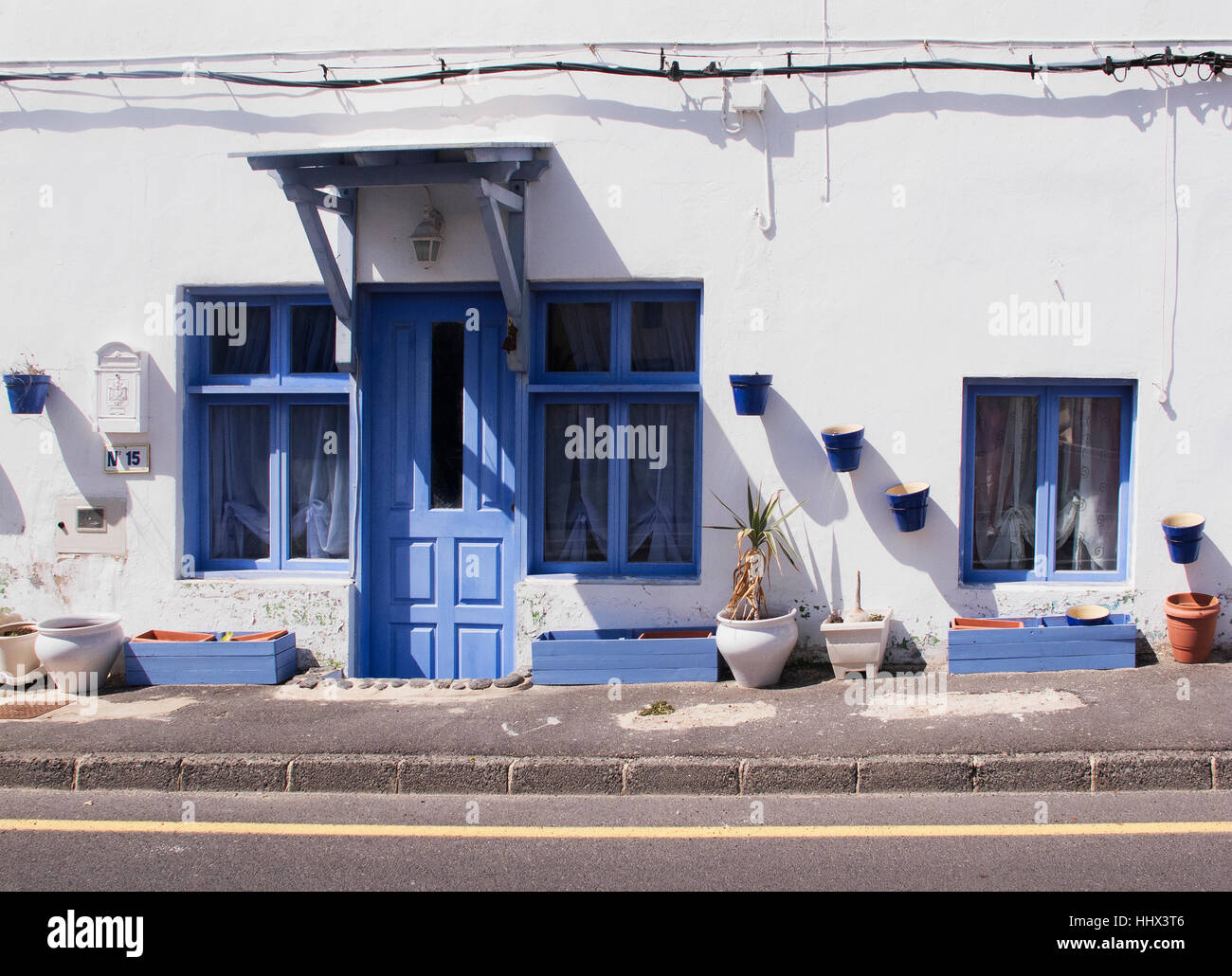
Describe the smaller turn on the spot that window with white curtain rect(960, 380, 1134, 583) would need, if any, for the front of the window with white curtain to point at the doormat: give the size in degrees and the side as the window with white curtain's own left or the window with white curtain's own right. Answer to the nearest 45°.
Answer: approximately 45° to the window with white curtain's own right

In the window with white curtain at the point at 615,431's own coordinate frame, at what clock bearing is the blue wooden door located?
The blue wooden door is roughly at 3 o'clock from the window with white curtain.

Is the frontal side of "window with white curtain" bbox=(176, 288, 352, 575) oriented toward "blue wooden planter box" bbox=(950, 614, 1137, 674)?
no

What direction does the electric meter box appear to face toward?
toward the camera

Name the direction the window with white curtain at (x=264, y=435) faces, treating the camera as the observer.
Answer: facing the viewer

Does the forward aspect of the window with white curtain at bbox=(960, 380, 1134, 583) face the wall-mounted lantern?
no

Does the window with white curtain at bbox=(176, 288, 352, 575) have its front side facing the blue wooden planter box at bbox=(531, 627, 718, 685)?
no

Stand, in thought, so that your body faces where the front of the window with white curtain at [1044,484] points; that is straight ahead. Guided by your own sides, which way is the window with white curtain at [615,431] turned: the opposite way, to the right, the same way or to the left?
the same way

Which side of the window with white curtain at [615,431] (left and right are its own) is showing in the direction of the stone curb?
front

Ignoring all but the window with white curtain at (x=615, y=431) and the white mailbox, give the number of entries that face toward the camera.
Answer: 2

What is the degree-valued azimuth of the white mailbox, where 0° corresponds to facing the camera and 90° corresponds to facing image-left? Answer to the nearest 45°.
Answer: approximately 0°

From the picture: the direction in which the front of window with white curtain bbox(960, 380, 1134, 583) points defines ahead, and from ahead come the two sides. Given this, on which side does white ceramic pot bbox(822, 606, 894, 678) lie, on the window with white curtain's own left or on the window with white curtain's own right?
on the window with white curtain's own right

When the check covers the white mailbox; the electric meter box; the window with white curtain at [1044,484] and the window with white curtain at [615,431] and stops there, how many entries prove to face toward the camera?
4

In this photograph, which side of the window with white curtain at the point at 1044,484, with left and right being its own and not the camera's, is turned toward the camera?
front

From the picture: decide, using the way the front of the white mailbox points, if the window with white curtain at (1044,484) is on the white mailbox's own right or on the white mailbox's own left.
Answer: on the white mailbox's own left

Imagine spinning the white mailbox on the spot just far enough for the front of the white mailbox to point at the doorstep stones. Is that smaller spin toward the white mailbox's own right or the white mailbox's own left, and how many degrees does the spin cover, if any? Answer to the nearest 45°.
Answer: approximately 45° to the white mailbox's own left
